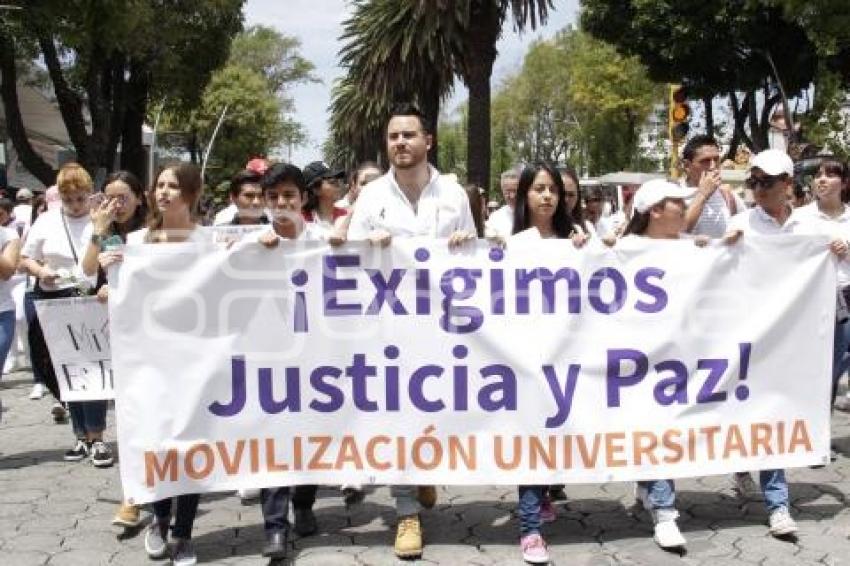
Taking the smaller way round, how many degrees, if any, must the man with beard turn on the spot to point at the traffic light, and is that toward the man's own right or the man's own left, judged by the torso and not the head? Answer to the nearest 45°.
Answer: approximately 135° to the man's own left

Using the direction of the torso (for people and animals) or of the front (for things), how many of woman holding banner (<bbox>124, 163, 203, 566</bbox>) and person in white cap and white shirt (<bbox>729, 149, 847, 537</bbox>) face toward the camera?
2

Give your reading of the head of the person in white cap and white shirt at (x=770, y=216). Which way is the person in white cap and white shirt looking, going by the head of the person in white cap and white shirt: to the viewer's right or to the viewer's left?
to the viewer's left

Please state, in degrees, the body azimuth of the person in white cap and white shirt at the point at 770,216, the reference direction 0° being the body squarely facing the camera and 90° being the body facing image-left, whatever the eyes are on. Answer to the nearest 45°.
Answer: approximately 0°

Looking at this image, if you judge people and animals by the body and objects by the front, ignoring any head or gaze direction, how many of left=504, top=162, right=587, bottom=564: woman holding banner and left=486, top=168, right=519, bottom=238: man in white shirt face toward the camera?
2

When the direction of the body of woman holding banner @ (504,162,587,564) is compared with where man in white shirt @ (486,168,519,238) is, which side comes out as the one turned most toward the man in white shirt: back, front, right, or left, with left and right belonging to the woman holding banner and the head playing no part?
back

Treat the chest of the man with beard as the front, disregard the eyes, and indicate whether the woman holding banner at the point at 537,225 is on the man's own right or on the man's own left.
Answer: on the man's own left

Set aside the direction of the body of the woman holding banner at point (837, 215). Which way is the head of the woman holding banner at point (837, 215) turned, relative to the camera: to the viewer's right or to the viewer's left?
to the viewer's left

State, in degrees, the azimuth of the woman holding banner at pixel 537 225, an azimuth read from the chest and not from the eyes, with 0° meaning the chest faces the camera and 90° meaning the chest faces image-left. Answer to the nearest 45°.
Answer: approximately 0°

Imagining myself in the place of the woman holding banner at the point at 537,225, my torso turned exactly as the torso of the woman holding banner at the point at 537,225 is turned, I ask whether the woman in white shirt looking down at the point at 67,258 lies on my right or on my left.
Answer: on my right
